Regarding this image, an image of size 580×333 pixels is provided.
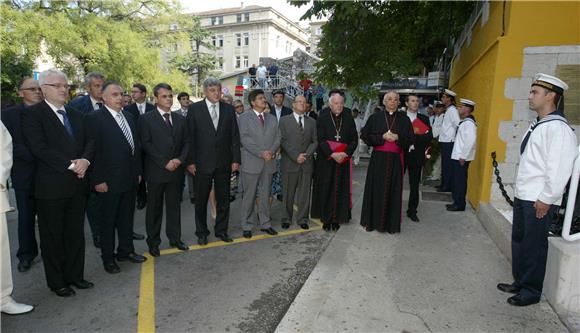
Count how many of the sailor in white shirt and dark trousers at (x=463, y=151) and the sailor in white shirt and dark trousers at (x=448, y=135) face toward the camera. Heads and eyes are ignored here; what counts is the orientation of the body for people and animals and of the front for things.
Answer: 0

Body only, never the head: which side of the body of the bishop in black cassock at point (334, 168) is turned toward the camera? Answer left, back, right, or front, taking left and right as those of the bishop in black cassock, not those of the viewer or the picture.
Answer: front

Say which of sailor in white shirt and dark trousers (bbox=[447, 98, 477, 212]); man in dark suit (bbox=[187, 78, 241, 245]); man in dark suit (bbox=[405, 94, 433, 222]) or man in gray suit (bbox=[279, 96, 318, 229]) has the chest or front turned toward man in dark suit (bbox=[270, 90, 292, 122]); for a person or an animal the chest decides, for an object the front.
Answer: the sailor in white shirt and dark trousers

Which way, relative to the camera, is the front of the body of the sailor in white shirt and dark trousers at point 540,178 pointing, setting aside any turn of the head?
to the viewer's left

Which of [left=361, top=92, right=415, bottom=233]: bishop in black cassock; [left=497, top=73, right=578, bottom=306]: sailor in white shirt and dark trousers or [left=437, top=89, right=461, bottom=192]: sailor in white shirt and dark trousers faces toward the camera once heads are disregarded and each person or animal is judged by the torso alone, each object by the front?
the bishop in black cassock

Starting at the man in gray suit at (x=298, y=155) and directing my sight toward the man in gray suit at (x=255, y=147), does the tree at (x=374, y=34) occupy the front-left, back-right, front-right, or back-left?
back-right

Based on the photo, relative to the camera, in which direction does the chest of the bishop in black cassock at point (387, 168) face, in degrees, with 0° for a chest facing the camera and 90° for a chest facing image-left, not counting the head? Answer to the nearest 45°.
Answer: approximately 0°

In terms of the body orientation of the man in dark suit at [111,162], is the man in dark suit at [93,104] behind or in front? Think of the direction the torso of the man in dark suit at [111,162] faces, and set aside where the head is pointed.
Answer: behind

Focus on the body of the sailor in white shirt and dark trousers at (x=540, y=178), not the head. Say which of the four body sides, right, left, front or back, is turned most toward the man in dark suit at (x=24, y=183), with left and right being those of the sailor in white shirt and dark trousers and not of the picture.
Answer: front

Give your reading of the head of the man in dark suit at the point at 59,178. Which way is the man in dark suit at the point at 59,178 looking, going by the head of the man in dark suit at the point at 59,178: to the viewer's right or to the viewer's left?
to the viewer's right

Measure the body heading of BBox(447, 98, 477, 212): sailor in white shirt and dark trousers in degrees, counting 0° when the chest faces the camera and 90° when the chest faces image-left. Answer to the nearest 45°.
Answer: approximately 90°
